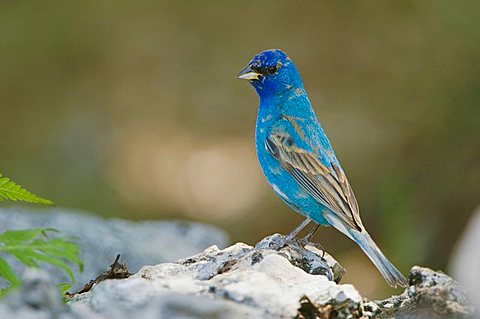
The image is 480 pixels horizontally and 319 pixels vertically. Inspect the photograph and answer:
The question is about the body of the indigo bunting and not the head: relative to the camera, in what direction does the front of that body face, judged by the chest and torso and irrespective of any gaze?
to the viewer's left

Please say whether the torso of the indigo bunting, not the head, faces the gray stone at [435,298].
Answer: no

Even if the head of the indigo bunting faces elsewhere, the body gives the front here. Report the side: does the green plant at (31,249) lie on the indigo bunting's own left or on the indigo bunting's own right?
on the indigo bunting's own left

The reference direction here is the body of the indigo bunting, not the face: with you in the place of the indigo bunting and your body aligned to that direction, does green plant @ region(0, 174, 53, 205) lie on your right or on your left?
on your left

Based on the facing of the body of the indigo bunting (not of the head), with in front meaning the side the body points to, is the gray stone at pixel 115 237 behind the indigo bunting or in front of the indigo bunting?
in front
